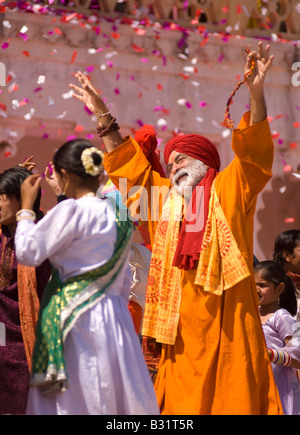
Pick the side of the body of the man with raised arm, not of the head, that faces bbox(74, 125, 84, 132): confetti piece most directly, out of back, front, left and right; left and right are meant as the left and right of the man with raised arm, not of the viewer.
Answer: right

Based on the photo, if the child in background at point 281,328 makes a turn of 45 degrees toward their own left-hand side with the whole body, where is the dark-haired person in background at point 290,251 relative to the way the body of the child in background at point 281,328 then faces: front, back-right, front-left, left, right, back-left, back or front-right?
back

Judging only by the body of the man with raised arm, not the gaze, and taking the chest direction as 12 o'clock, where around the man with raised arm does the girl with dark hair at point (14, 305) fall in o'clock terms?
The girl with dark hair is roughly at 2 o'clock from the man with raised arm.

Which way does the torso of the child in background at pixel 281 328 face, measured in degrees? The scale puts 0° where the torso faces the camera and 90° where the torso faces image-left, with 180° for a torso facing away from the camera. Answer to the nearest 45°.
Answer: approximately 45°

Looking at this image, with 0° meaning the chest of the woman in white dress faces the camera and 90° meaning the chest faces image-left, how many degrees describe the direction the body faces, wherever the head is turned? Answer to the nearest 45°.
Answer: approximately 135°
